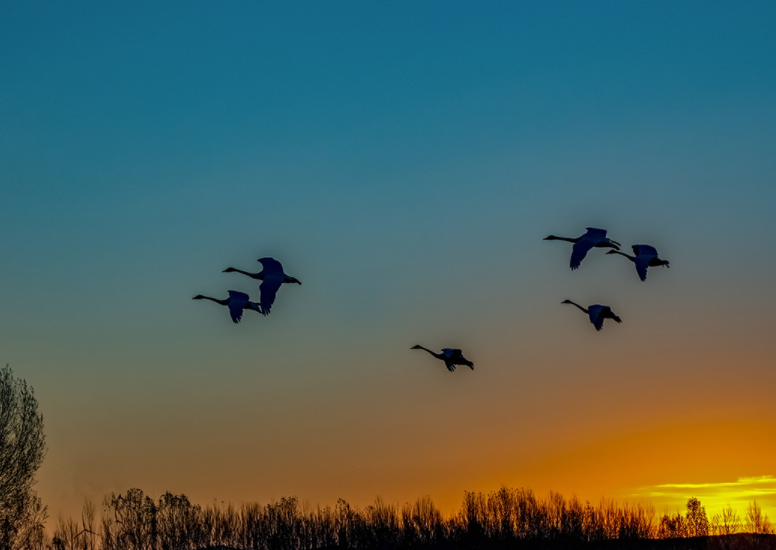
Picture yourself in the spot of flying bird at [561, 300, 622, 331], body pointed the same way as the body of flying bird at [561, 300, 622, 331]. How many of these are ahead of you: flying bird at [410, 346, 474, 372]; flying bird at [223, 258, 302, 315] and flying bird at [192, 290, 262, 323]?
3

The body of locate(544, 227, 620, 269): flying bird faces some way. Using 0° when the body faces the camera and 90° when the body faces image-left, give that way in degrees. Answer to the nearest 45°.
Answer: approximately 90°

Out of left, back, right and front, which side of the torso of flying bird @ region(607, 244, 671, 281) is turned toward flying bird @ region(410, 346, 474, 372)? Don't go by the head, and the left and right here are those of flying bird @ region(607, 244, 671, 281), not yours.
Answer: front

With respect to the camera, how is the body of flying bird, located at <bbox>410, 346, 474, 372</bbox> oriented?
to the viewer's left

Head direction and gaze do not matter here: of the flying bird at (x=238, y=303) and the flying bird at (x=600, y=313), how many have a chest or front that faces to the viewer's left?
2

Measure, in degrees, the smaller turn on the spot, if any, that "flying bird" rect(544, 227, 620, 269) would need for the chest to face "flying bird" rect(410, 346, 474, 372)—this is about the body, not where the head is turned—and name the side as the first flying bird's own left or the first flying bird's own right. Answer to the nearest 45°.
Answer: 0° — it already faces it

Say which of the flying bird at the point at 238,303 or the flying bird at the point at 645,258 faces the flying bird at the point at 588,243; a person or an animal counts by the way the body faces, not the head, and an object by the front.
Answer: the flying bird at the point at 645,258

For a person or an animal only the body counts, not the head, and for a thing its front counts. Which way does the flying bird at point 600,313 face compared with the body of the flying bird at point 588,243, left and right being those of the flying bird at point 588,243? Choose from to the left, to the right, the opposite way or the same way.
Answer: the same way

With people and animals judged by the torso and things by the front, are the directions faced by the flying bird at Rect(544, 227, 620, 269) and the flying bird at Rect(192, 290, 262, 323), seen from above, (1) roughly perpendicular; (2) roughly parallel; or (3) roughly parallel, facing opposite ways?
roughly parallel

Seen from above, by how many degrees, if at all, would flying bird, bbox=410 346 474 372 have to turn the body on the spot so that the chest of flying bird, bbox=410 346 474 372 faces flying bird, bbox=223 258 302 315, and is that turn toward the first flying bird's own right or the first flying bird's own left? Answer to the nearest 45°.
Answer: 0° — it already faces it

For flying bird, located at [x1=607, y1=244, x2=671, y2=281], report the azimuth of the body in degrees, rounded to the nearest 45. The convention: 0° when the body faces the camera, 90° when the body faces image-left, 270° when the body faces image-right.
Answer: approximately 90°

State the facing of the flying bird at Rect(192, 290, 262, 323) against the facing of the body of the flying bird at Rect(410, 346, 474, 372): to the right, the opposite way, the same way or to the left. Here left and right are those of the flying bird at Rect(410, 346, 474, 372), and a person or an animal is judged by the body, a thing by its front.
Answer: the same way

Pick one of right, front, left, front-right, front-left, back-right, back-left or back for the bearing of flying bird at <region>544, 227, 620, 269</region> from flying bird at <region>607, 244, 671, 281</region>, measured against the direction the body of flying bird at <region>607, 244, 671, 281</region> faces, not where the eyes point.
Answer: front

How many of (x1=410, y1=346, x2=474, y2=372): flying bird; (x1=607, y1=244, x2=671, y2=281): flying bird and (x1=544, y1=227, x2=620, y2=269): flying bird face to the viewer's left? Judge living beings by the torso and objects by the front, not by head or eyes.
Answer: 3

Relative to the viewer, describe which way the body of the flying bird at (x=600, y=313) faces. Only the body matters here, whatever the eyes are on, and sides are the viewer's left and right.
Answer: facing to the left of the viewer

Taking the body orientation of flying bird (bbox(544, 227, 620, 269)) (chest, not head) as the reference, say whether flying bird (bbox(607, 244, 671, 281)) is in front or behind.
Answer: behind

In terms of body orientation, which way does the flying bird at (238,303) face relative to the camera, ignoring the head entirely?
to the viewer's left

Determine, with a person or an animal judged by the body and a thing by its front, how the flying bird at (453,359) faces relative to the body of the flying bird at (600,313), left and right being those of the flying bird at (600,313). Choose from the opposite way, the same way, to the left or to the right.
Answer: the same way

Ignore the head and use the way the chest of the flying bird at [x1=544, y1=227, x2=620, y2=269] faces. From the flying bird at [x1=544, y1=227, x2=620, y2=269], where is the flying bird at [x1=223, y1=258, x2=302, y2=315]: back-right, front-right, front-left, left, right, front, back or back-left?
front
